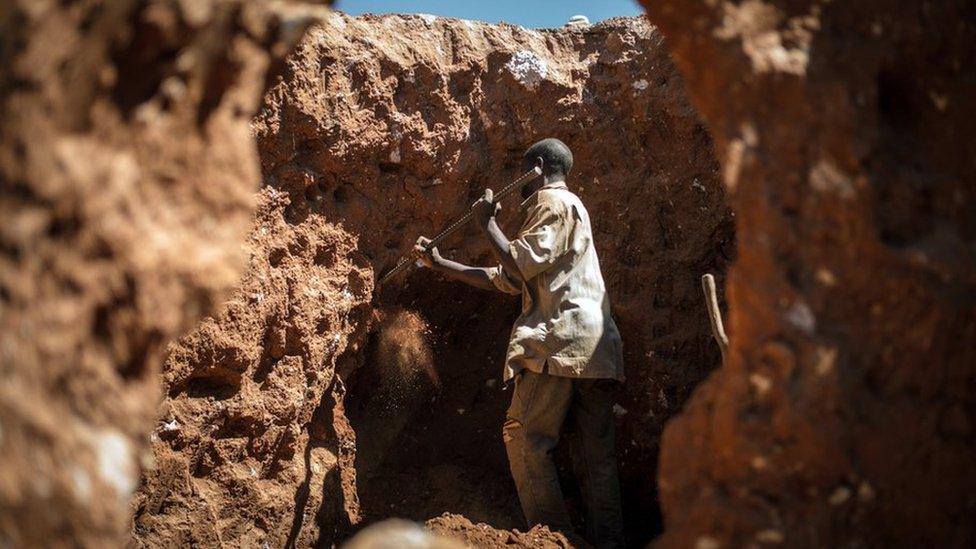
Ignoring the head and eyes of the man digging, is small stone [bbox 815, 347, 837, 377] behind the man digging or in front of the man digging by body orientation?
behind

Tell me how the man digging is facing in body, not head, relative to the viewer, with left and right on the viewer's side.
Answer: facing away from the viewer and to the left of the viewer

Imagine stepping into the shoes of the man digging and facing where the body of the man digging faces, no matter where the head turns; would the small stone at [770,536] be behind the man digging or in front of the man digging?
behind

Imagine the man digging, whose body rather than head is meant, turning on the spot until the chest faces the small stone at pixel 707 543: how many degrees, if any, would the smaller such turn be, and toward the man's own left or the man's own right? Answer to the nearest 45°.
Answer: approximately 135° to the man's own left

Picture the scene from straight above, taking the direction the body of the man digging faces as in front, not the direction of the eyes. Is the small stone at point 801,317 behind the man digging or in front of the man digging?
behind

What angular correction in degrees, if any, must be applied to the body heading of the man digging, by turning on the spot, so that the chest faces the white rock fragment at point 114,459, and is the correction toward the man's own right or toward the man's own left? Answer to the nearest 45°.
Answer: approximately 135° to the man's own left

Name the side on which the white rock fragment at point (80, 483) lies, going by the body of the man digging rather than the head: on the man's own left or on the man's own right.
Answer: on the man's own left
